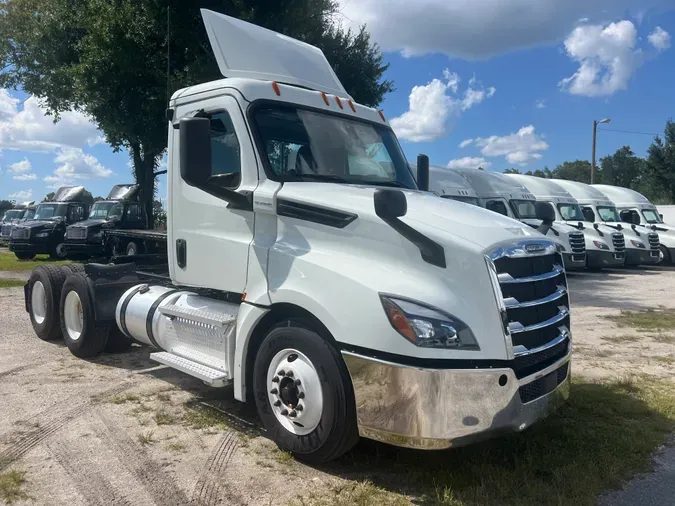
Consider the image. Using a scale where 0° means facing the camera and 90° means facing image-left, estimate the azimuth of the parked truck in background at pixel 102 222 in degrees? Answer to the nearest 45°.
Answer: approximately 45°

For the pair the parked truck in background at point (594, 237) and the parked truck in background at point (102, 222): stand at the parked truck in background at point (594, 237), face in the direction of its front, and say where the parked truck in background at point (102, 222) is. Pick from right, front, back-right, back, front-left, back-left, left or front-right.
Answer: back-right

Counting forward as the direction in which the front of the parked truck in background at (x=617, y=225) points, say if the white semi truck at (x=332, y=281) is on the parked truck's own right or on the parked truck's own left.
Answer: on the parked truck's own right

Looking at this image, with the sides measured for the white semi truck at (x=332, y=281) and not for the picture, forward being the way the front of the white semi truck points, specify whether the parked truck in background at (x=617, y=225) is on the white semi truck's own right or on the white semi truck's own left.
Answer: on the white semi truck's own left

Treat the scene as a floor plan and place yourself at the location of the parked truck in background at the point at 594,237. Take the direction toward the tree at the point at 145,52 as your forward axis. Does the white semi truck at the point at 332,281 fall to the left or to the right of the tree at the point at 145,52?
left

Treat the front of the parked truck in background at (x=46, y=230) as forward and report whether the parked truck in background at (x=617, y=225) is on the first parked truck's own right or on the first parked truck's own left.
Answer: on the first parked truck's own left
